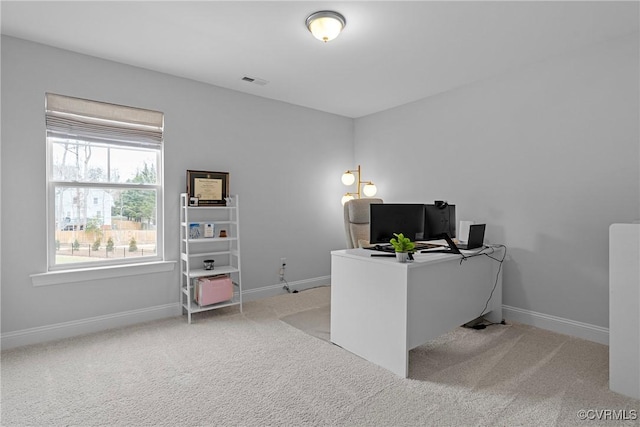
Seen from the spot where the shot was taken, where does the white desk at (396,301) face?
facing away from the viewer and to the left of the viewer

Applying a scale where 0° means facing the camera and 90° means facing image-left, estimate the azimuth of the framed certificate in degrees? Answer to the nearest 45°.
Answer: approximately 0°

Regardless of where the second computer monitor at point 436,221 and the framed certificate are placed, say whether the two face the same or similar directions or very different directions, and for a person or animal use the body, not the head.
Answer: very different directions

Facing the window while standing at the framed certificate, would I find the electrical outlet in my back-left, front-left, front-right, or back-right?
back-right

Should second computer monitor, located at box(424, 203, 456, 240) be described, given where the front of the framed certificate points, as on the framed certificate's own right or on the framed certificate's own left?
on the framed certificate's own left

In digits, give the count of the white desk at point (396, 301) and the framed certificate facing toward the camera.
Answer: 1

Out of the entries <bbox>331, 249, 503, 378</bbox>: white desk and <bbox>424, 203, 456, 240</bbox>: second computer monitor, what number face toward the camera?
0

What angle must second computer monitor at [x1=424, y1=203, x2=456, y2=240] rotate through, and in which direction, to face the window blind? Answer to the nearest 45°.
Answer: approximately 45° to its left

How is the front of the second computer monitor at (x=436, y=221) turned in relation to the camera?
facing away from the viewer and to the left of the viewer

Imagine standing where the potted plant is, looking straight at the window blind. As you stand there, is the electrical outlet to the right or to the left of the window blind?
right

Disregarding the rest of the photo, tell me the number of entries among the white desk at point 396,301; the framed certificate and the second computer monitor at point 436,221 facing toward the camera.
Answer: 1

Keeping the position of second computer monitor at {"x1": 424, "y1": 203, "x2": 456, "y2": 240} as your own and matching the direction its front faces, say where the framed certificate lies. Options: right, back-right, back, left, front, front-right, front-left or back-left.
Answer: front-left
